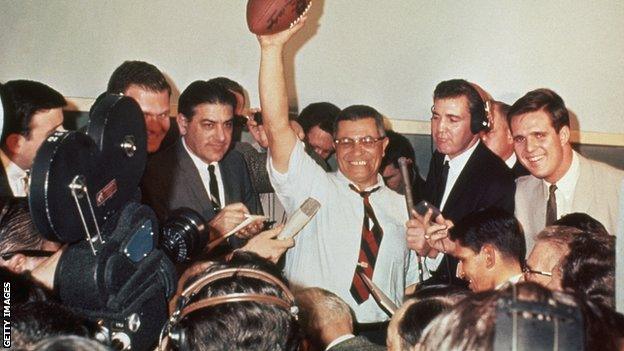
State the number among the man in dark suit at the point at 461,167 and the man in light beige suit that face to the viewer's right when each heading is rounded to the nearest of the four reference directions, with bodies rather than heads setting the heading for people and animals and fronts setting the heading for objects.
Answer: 0

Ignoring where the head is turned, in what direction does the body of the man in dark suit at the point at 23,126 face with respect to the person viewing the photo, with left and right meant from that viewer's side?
facing to the right of the viewer

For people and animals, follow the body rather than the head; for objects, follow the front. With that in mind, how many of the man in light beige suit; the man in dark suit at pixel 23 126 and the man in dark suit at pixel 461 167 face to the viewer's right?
1

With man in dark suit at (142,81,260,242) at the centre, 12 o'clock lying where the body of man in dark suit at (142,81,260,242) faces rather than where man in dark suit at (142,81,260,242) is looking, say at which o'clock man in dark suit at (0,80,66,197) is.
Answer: man in dark suit at (0,80,66,197) is roughly at 4 o'clock from man in dark suit at (142,81,260,242).

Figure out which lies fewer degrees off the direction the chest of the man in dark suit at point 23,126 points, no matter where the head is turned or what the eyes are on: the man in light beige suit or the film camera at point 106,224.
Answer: the man in light beige suit

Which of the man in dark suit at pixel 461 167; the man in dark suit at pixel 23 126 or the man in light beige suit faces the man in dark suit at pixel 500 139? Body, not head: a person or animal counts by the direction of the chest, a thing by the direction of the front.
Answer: the man in dark suit at pixel 23 126

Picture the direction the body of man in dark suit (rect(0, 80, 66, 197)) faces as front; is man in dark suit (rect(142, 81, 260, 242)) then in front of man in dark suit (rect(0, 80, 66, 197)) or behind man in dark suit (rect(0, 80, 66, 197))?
in front

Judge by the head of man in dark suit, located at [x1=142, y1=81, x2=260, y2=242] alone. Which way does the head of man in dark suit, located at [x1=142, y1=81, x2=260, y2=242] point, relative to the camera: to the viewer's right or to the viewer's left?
to the viewer's right

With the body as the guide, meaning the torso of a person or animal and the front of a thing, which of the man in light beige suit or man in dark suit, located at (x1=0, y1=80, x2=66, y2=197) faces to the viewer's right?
the man in dark suit

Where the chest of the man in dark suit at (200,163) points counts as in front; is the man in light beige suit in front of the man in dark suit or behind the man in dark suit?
in front

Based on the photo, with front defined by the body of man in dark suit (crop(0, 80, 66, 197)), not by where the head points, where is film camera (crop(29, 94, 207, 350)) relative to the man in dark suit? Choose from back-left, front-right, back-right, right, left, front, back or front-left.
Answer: right

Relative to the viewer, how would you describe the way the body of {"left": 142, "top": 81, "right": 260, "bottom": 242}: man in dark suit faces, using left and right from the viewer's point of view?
facing the viewer and to the right of the viewer

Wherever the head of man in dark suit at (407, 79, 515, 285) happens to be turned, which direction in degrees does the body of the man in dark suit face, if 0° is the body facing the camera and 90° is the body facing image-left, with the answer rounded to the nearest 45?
approximately 45°

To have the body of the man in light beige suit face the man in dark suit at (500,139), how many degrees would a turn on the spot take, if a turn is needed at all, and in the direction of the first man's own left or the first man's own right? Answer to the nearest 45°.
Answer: approximately 90° to the first man's own right

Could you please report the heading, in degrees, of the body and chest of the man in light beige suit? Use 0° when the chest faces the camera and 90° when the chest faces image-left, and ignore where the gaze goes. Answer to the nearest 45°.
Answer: approximately 45°
